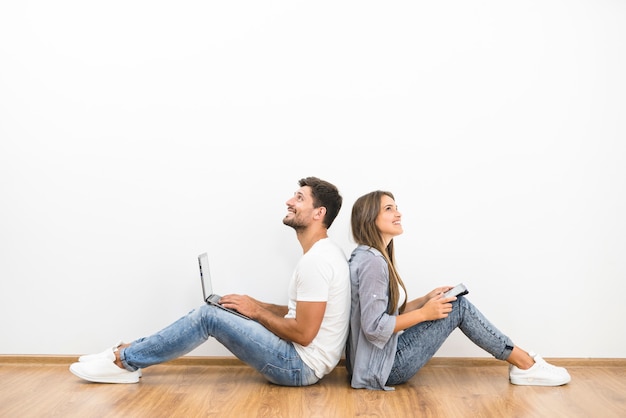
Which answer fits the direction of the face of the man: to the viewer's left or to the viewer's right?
to the viewer's left

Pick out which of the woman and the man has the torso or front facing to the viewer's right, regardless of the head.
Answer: the woman

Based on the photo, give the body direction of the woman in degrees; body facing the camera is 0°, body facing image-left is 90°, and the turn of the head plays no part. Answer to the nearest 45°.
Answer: approximately 270°

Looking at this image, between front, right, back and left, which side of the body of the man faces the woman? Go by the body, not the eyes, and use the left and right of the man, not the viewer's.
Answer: back

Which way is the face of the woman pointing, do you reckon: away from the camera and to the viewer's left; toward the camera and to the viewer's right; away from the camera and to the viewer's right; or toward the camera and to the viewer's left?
toward the camera and to the viewer's right

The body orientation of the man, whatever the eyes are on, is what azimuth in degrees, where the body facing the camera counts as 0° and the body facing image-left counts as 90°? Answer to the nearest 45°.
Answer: approximately 90°

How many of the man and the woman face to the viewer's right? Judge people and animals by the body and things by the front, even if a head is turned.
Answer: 1

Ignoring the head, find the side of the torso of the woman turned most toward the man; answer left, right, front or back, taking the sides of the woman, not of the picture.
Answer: back
